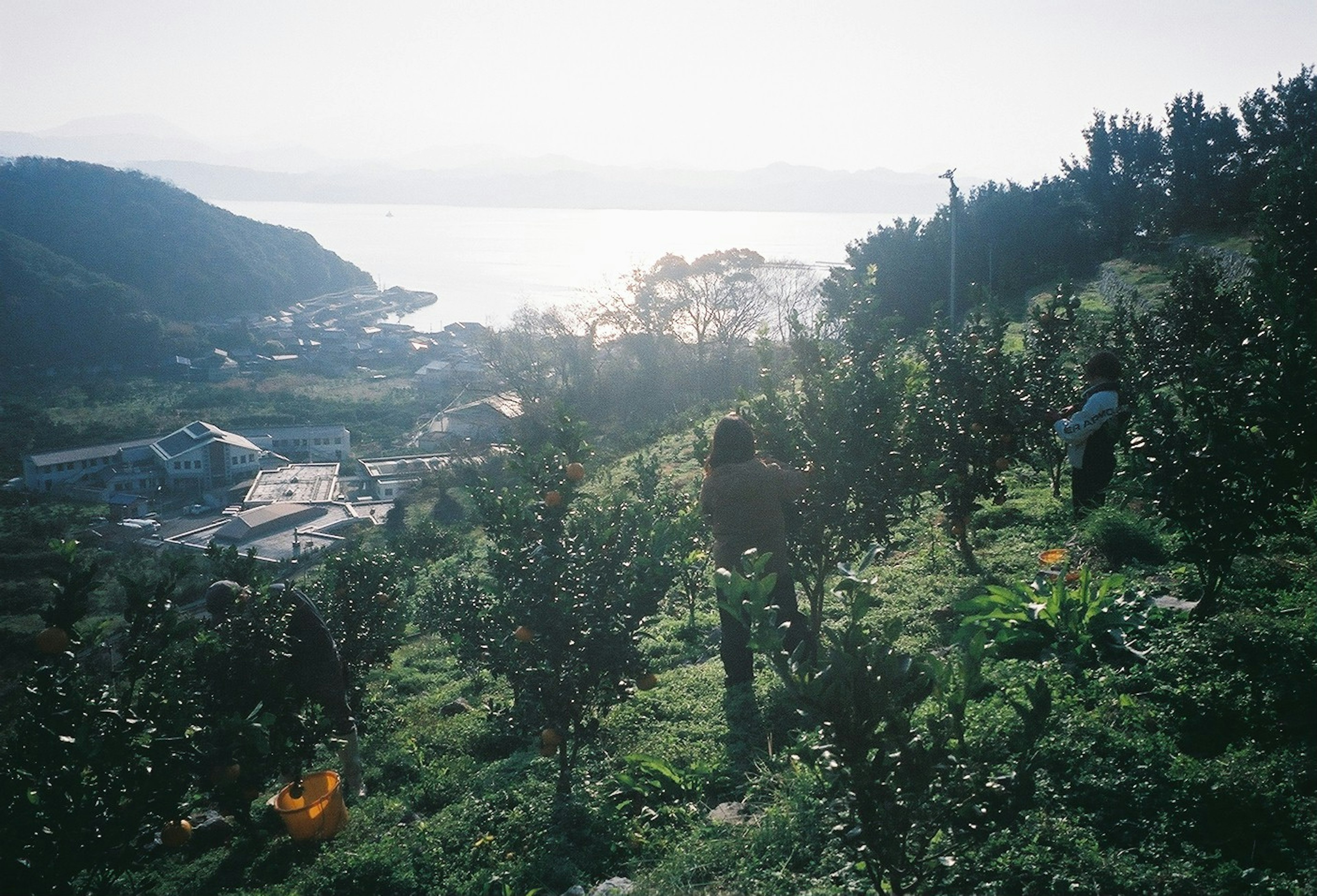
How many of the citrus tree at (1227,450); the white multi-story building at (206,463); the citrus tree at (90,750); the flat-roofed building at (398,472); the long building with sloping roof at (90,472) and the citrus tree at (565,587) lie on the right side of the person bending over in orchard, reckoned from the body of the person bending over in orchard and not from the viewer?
3

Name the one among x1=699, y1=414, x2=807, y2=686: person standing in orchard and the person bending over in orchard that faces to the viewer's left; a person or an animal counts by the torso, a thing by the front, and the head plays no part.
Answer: the person bending over in orchard

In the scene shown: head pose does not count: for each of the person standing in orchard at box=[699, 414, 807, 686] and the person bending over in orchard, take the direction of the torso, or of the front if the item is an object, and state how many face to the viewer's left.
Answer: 1

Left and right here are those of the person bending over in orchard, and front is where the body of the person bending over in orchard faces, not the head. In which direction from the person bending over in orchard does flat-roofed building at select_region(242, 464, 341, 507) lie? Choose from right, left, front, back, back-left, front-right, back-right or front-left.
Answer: right

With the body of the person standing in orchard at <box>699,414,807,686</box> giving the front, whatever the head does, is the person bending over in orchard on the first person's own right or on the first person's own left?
on the first person's own left

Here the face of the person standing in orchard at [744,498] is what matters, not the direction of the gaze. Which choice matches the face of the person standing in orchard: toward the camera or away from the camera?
away from the camera

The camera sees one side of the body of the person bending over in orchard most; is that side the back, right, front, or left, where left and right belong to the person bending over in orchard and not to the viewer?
left

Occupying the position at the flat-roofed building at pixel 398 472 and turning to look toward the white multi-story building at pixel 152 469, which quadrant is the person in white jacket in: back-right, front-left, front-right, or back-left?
back-left

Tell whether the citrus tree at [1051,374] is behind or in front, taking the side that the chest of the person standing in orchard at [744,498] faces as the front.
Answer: in front

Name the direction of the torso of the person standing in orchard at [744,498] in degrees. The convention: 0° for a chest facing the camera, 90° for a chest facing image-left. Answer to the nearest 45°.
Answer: approximately 180°

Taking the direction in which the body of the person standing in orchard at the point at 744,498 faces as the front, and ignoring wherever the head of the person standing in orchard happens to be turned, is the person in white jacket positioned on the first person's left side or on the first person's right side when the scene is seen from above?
on the first person's right side

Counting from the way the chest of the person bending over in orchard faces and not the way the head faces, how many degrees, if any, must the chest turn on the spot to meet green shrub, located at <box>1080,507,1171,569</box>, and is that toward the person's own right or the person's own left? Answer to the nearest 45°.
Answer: approximately 180°
